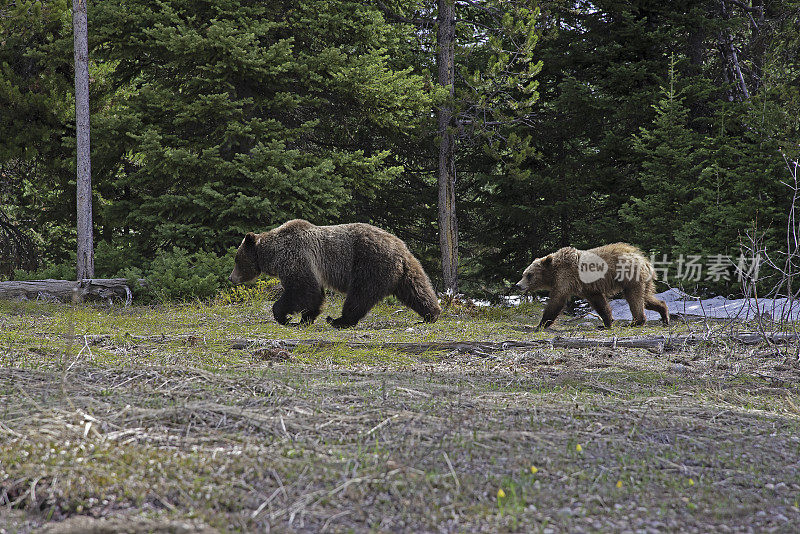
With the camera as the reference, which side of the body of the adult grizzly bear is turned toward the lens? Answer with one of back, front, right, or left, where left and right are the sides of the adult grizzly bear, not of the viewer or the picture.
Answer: left

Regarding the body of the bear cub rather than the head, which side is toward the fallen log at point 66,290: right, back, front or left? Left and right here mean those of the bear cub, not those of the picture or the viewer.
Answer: front

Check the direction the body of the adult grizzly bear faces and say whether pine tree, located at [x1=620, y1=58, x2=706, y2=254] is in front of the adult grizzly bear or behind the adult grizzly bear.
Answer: behind

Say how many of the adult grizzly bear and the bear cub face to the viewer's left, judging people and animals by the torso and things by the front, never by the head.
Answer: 2

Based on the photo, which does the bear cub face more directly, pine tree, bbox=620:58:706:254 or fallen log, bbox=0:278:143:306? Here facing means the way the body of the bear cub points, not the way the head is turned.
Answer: the fallen log

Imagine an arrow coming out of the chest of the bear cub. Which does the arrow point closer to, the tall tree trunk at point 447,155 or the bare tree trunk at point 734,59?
the tall tree trunk

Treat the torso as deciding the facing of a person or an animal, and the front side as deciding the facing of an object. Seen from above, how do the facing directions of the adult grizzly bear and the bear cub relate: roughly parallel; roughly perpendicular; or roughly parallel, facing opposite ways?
roughly parallel

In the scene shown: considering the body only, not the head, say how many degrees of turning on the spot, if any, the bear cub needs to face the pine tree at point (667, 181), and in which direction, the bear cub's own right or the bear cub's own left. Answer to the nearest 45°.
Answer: approximately 90° to the bear cub's own right

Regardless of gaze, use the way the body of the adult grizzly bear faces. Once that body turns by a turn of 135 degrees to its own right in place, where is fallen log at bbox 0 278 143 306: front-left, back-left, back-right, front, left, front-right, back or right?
left

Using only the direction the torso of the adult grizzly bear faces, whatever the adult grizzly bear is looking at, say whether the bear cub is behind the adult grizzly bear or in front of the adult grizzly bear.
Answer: behind

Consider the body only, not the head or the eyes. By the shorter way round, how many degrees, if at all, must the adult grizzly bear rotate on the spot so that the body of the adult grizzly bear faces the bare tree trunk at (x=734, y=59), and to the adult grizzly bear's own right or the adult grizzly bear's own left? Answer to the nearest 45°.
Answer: approximately 135° to the adult grizzly bear's own right

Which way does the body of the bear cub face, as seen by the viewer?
to the viewer's left
